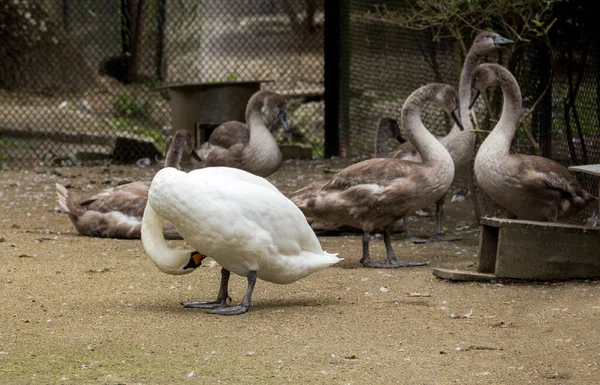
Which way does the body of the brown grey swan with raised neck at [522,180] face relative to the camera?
to the viewer's left

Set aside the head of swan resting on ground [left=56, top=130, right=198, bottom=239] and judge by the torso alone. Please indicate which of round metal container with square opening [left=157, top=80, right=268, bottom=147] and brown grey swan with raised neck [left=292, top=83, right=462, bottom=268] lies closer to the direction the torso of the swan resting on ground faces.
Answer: the brown grey swan with raised neck

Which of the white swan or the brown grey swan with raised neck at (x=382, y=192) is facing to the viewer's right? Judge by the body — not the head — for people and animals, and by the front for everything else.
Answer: the brown grey swan with raised neck

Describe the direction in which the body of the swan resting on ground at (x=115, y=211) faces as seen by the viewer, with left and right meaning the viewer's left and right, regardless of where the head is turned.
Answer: facing to the right of the viewer

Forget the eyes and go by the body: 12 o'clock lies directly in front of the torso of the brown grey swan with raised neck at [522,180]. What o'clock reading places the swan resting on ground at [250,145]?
The swan resting on ground is roughly at 1 o'clock from the brown grey swan with raised neck.

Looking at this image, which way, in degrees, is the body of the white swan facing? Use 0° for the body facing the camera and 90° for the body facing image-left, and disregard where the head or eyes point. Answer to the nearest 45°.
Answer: approximately 90°

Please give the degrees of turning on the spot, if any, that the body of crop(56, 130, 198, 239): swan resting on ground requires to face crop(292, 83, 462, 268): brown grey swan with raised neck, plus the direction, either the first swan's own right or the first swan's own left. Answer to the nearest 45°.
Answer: approximately 45° to the first swan's own right

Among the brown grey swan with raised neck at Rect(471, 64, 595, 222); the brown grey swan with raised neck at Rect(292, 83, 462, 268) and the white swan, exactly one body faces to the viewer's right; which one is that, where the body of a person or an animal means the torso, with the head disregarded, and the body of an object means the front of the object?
the brown grey swan with raised neck at Rect(292, 83, 462, 268)

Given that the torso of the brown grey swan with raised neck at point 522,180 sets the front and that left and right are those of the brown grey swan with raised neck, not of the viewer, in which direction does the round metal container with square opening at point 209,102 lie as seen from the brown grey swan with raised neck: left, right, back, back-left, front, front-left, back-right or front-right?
front-right

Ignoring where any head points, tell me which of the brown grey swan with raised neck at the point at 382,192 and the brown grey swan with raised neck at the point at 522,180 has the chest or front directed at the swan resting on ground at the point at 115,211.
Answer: the brown grey swan with raised neck at the point at 522,180

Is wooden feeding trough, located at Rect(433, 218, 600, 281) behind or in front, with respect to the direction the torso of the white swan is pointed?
behind

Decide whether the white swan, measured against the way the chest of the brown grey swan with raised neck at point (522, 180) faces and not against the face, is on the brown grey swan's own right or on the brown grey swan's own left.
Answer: on the brown grey swan's own left

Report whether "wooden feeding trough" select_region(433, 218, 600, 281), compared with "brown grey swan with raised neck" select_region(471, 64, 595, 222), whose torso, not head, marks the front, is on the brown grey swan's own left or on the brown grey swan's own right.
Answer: on the brown grey swan's own left

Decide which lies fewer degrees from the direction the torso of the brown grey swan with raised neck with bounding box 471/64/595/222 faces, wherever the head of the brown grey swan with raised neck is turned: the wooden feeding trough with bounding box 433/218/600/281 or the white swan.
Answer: the white swan

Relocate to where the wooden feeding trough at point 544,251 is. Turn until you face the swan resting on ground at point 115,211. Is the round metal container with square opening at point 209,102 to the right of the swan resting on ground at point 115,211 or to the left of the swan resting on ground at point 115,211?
right
